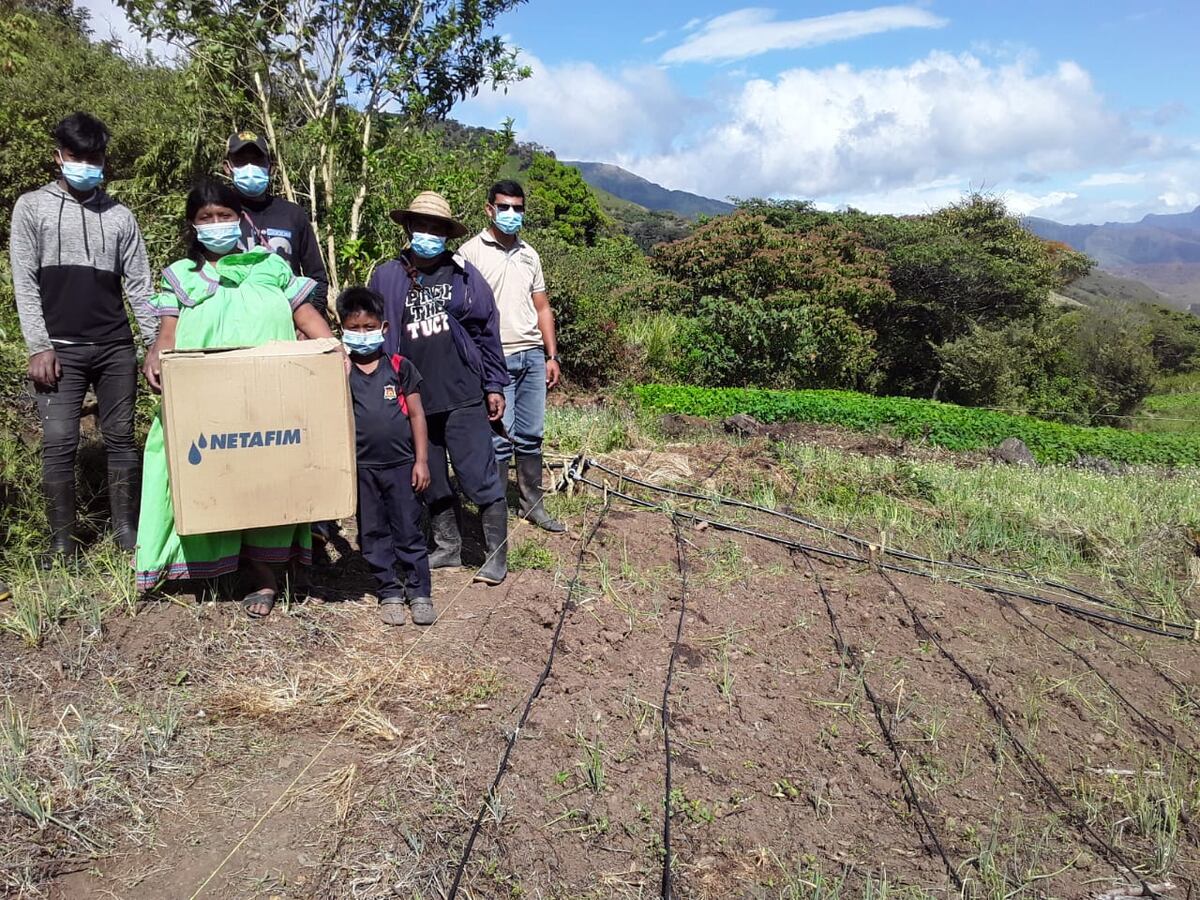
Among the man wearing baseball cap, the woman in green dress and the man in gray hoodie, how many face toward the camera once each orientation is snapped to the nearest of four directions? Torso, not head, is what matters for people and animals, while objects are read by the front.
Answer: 3

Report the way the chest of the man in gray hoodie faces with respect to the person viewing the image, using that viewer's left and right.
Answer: facing the viewer

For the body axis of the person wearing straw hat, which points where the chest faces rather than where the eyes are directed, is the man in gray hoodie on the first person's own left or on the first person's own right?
on the first person's own right

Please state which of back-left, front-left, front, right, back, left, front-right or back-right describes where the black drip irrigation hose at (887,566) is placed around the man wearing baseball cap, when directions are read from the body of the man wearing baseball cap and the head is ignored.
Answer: left

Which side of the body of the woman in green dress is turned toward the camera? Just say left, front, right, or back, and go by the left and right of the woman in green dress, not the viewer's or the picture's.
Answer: front

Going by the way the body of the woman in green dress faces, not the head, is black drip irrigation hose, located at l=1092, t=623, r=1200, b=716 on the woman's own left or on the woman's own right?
on the woman's own left

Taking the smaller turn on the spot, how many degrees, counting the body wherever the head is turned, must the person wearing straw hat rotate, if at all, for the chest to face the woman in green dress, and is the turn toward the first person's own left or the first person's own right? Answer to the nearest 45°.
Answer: approximately 45° to the first person's own right

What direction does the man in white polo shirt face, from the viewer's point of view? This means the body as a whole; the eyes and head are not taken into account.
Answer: toward the camera

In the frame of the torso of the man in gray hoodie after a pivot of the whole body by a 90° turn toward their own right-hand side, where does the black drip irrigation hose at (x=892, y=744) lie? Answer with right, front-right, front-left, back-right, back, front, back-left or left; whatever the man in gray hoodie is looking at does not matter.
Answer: back-left
